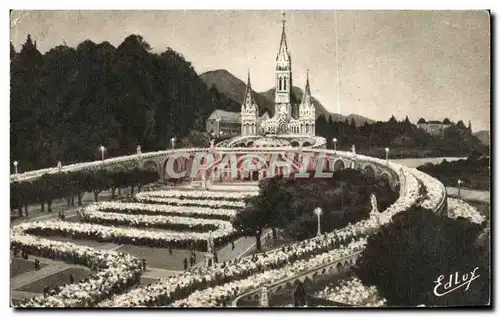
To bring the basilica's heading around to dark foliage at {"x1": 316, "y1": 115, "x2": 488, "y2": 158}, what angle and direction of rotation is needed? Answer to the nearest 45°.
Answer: approximately 90° to its left

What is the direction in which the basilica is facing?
toward the camera

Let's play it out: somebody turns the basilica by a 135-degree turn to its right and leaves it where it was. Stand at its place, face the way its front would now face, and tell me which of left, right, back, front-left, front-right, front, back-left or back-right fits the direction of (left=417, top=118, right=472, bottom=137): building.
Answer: back-right

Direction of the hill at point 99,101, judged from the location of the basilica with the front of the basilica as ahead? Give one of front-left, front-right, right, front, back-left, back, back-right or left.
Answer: right

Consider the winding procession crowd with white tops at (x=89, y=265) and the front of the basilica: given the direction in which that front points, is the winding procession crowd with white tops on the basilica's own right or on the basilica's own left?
on the basilica's own right

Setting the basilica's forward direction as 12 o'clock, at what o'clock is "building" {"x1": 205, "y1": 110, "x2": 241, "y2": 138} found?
The building is roughly at 3 o'clock from the basilica.

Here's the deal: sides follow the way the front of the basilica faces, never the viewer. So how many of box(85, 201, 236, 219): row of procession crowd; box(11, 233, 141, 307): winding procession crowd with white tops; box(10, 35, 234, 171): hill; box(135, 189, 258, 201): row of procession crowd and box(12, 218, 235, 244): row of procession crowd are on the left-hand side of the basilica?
0

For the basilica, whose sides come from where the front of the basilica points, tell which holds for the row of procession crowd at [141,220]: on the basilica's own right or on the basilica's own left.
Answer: on the basilica's own right
